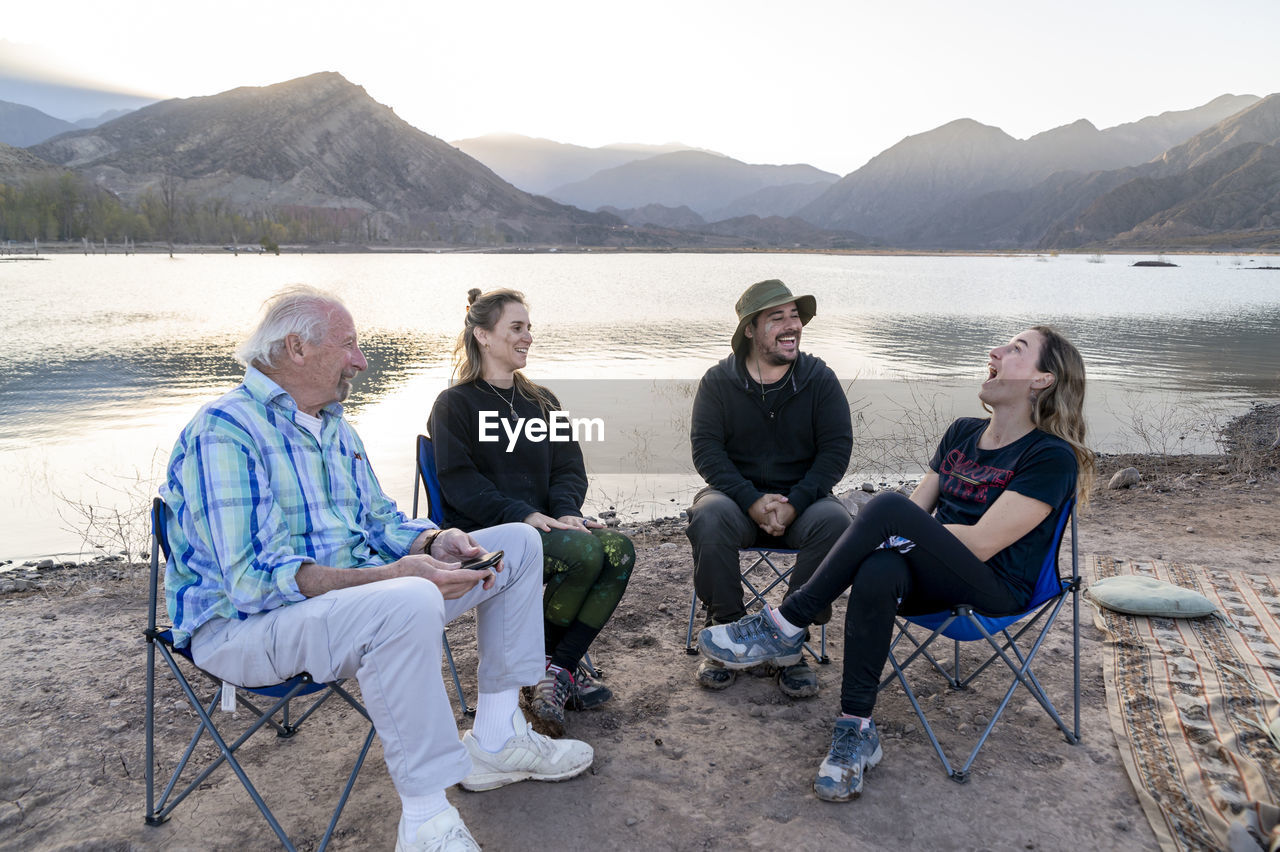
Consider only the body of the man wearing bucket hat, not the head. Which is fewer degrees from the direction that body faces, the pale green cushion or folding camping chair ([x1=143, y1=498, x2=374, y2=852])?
the folding camping chair

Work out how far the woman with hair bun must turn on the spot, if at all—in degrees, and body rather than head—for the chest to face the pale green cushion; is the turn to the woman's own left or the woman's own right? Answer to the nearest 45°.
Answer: approximately 45° to the woman's own left

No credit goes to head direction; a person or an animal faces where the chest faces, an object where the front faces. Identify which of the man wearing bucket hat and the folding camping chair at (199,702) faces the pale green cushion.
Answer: the folding camping chair

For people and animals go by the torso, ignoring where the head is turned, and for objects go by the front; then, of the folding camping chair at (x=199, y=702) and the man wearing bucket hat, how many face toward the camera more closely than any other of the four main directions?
1

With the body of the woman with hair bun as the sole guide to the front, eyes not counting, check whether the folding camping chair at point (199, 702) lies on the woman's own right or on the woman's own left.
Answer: on the woman's own right

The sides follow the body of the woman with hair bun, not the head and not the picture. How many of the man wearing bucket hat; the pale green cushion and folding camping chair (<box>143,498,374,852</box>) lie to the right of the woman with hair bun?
1

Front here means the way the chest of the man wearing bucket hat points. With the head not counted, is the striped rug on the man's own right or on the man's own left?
on the man's own left

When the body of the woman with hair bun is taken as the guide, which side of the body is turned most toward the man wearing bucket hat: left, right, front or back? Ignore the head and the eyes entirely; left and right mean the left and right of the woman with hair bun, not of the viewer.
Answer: left

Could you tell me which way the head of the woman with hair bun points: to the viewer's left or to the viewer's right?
to the viewer's right

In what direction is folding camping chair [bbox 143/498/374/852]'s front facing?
to the viewer's right

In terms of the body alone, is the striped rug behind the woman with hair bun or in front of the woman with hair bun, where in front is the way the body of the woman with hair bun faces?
in front

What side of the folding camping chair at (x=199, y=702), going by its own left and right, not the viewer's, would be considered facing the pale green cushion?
front

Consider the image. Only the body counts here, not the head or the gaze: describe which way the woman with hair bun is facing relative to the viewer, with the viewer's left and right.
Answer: facing the viewer and to the right of the viewer

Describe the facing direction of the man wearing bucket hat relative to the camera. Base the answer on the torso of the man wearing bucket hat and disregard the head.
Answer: toward the camera
